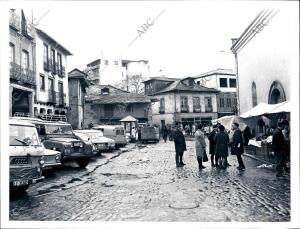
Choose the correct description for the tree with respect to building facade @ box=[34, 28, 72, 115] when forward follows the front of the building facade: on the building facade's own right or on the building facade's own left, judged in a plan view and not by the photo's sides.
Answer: on the building facade's own left

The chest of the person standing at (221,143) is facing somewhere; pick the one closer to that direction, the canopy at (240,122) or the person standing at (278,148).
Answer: the canopy

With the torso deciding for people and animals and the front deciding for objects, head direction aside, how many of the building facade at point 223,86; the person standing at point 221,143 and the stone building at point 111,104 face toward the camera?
2

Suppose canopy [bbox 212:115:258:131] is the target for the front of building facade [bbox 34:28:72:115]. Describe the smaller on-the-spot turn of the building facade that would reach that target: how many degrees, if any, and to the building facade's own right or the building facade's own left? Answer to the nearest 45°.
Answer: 0° — it already faces it

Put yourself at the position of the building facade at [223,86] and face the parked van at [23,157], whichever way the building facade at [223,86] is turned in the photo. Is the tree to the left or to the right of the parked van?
right

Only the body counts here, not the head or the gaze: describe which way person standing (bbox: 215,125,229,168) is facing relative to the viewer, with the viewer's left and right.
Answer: facing away from the viewer

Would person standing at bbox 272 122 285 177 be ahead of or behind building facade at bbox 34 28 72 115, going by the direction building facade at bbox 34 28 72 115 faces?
ahead

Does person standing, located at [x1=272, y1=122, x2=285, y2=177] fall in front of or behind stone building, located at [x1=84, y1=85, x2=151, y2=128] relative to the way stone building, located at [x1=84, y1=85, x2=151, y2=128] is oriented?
in front

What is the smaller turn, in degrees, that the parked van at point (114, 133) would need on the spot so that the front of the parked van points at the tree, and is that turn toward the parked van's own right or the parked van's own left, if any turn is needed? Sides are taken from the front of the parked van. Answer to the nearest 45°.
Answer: approximately 135° to the parked van's own left

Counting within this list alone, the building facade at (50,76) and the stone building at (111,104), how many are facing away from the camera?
0

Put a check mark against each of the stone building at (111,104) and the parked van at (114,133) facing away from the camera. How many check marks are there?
0
